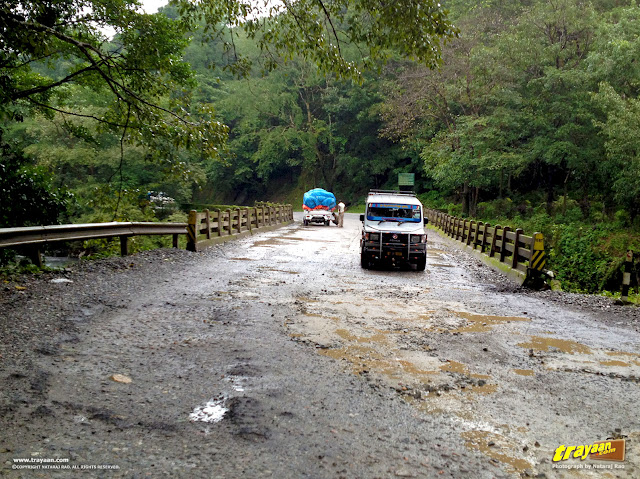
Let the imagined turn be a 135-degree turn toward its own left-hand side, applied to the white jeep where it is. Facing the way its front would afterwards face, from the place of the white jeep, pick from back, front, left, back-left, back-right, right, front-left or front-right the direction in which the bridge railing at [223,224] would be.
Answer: left

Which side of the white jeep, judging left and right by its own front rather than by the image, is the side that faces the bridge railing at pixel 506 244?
left

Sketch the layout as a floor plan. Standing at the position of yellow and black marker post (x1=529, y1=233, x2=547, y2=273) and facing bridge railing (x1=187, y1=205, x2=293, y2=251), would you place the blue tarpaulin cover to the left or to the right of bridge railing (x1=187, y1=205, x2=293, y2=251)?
right

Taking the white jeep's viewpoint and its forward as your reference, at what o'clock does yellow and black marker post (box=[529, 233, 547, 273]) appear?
The yellow and black marker post is roughly at 10 o'clock from the white jeep.

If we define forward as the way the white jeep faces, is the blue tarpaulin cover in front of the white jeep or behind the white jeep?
behind

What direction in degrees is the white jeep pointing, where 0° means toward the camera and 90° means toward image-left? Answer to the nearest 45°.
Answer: approximately 0°

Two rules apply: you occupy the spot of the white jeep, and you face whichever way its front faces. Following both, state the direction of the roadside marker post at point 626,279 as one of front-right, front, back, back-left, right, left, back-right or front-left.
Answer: front-left

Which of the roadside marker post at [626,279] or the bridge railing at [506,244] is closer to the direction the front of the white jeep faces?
the roadside marker post

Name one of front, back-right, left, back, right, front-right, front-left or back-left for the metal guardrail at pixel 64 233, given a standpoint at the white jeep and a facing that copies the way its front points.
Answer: front-right

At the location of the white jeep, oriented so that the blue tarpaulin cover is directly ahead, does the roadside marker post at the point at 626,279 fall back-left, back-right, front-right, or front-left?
back-right
